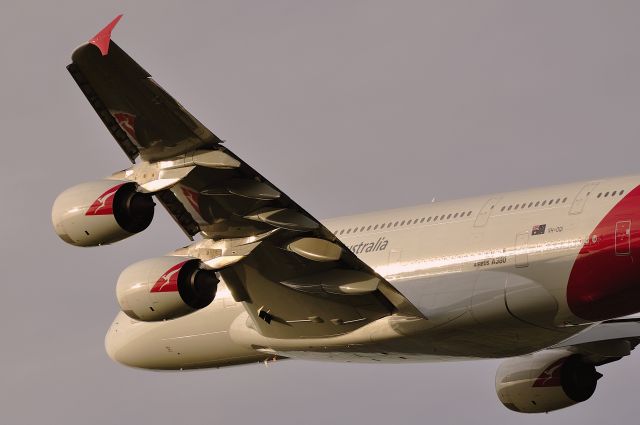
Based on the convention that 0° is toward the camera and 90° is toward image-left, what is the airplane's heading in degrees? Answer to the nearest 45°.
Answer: approximately 135°
